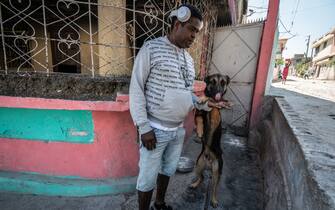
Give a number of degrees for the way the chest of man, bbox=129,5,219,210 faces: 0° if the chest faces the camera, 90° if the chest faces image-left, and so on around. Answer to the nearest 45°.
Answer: approximately 315°

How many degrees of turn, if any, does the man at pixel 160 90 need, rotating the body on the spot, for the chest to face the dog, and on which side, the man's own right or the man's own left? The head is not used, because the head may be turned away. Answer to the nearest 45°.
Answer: approximately 90° to the man's own left

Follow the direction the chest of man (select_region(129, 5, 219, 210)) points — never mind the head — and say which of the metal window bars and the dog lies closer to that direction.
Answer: the dog

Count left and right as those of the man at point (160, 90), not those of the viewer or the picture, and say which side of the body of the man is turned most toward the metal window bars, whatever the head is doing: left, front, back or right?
back
